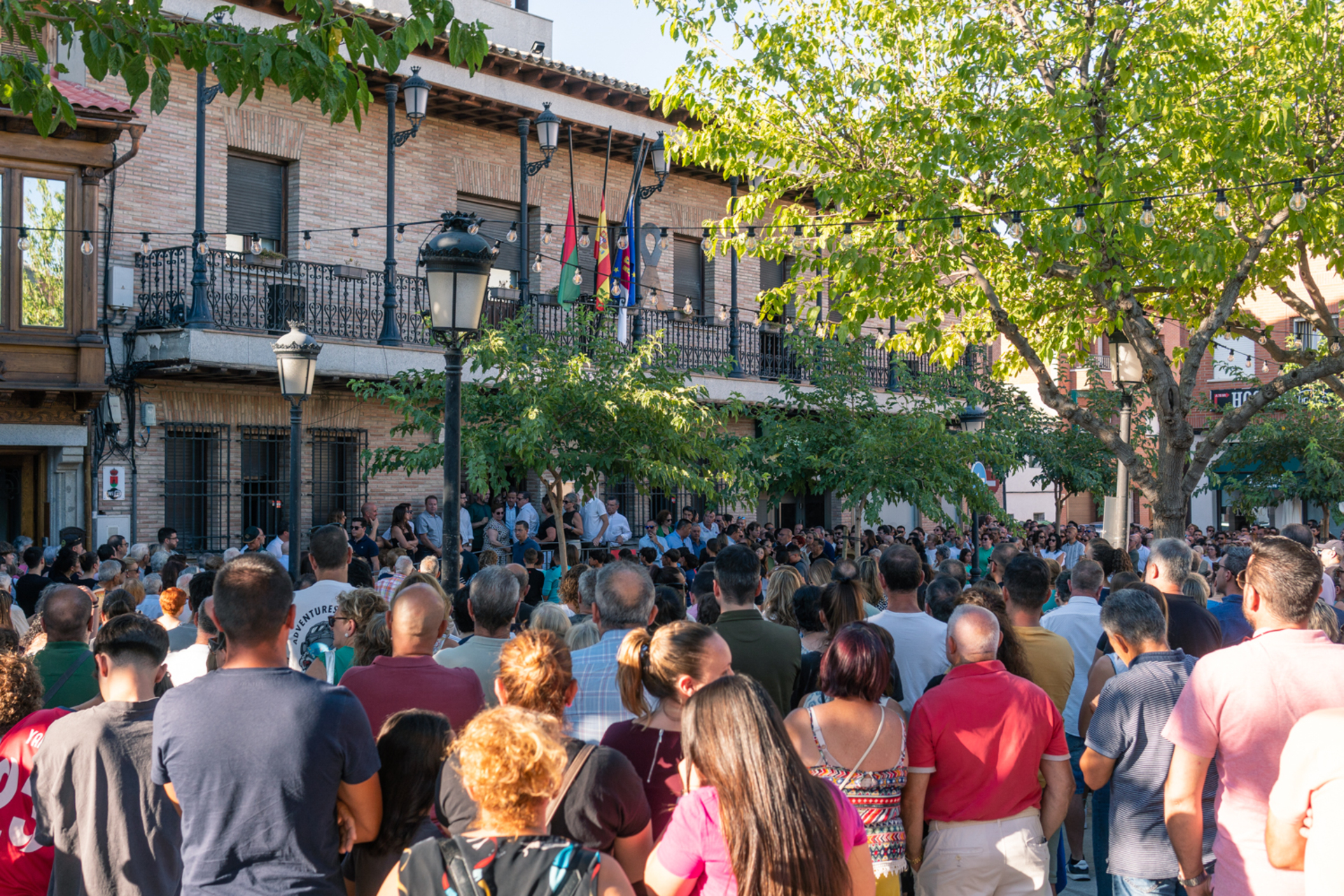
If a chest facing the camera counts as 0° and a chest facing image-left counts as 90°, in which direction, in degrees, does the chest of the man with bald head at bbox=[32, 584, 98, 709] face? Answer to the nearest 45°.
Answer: approximately 180°

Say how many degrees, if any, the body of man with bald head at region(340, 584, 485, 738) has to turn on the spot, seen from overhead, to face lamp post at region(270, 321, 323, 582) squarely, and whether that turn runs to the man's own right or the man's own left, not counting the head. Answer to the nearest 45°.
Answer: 0° — they already face it

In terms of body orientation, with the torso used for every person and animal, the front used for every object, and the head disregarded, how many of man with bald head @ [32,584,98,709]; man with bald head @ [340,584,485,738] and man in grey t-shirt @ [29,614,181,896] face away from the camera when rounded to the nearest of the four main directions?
3

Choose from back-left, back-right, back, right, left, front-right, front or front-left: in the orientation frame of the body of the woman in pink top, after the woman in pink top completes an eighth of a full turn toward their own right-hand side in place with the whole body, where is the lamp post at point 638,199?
front

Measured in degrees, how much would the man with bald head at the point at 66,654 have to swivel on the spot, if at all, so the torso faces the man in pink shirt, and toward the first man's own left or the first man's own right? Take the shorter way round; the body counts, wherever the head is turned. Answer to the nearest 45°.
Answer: approximately 135° to the first man's own right

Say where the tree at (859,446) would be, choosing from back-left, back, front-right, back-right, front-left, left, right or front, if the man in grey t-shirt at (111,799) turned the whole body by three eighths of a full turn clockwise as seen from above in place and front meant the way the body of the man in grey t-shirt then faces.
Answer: left

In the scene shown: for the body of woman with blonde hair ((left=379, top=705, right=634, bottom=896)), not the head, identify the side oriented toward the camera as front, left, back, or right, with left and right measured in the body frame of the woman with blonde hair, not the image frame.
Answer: back

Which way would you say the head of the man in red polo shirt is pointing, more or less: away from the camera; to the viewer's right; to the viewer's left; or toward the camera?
away from the camera

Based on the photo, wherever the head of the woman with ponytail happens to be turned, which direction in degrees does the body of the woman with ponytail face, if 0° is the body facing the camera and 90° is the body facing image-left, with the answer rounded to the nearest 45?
approximately 225°

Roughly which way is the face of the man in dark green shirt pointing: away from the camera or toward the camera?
away from the camera

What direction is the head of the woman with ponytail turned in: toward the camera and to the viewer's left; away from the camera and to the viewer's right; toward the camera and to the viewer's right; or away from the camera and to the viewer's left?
away from the camera and to the viewer's right

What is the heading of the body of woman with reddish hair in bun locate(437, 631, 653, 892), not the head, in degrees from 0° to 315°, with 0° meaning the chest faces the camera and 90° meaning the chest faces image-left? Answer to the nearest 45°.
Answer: approximately 180°

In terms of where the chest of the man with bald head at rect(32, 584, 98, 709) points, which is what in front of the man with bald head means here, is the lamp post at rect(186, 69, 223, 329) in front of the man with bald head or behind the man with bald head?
in front

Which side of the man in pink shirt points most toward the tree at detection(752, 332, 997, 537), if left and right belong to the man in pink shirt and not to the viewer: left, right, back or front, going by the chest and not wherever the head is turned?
front

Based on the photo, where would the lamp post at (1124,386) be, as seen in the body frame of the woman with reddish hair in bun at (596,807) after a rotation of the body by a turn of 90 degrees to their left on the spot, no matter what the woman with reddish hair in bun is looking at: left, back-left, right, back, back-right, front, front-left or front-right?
back-right

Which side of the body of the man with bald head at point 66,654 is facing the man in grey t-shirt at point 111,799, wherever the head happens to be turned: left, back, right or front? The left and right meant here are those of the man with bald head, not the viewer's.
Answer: back

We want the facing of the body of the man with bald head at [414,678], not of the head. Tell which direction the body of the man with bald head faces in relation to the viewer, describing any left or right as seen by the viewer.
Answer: facing away from the viewer

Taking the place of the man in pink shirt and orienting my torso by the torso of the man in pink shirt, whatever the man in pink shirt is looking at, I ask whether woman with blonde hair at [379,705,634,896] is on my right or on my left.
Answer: on my left

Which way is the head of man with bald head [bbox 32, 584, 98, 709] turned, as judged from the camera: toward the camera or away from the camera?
away from the camera

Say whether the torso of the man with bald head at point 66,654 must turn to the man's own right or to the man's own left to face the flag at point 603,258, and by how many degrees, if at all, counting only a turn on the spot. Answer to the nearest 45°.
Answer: approximately 45° to the man's own right

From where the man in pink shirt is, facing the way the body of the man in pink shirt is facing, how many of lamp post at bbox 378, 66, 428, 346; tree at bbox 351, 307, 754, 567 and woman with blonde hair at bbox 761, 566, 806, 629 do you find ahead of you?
3
